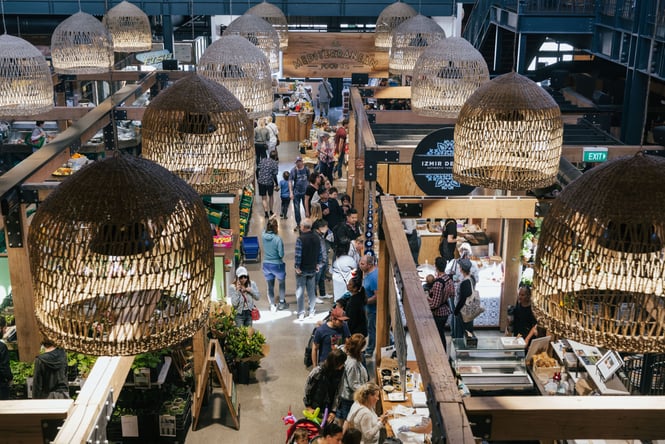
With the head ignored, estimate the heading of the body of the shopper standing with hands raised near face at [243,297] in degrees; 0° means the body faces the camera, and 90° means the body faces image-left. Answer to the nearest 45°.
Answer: approximately 0°

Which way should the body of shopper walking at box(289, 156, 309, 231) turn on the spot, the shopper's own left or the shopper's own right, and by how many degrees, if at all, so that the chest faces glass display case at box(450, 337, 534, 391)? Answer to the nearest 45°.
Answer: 0° — they already face it

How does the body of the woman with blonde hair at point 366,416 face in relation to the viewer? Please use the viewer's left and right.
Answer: facing to the right of the viewer
